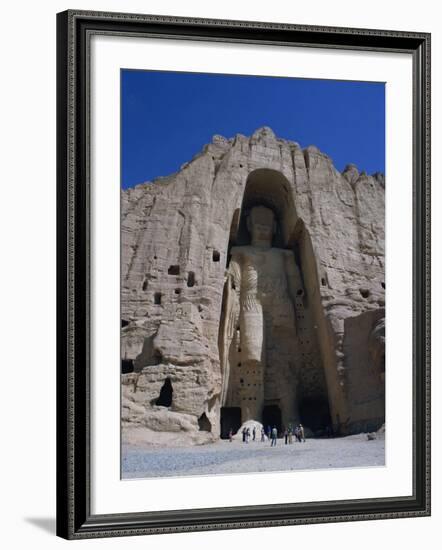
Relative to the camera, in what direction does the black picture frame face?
facing the viewer and to the right of the viewer
